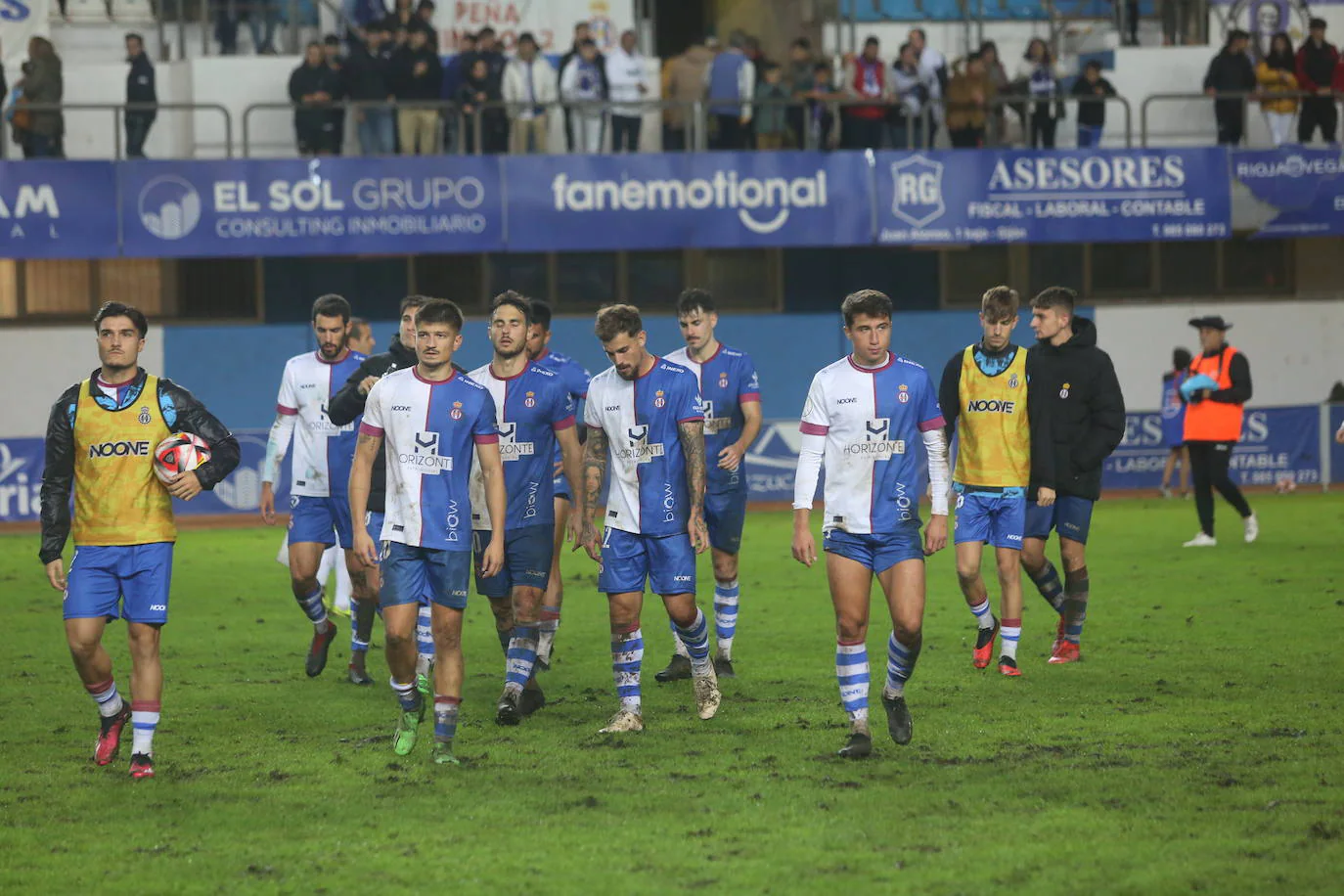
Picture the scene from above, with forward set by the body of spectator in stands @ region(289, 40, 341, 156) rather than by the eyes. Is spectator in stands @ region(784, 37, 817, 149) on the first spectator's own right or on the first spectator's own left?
on the first spectator's own left

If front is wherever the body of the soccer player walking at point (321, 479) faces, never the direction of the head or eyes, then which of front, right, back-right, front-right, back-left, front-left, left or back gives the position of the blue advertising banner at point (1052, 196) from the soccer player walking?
back-left

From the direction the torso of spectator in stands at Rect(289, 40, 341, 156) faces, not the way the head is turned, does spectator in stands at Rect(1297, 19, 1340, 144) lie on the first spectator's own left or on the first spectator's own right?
on the first spectator's own left

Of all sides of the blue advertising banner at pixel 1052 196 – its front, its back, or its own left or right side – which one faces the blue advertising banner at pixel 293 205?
right

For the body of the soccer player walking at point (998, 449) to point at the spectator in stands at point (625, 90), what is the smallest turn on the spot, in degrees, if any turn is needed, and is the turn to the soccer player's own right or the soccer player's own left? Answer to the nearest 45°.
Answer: approximately 180°

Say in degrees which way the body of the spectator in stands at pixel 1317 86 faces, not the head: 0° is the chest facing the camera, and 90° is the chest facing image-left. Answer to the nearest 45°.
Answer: approximately 0°

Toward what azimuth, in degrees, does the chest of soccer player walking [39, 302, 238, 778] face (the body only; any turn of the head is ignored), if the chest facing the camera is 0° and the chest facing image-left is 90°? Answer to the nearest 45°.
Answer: approximately 0°
